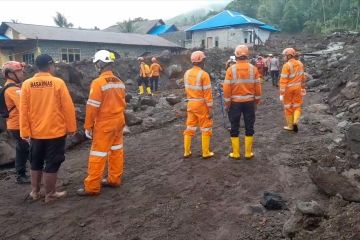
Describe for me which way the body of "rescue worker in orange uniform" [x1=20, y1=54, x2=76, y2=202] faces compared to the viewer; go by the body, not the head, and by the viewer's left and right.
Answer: facing away from the viewer and to the right of the viewer

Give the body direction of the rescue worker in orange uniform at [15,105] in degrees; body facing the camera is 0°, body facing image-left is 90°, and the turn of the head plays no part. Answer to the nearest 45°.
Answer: approximately 270°

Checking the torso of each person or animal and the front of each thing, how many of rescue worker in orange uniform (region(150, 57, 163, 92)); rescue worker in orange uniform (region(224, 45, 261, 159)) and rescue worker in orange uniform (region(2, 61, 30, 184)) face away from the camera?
2

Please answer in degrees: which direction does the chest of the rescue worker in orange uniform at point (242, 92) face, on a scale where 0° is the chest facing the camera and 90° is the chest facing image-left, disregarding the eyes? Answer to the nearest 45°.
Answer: approximately 180°

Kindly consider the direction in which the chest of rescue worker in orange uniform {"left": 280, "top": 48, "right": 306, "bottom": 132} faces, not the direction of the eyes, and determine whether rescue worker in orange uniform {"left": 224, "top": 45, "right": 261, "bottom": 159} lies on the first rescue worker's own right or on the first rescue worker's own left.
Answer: on the first rescue worker's own left

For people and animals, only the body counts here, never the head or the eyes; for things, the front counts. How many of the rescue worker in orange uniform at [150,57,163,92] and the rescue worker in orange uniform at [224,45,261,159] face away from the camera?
2

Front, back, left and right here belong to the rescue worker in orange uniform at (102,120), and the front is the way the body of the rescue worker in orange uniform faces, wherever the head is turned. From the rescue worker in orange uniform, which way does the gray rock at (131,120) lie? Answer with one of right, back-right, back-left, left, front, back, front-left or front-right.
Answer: front-right

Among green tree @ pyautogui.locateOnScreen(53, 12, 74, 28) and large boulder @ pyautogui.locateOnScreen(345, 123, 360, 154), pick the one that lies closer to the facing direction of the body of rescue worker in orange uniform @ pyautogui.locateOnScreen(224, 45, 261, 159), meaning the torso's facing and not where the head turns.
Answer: the green tree

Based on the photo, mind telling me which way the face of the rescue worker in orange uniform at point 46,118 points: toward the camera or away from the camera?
away from the camera

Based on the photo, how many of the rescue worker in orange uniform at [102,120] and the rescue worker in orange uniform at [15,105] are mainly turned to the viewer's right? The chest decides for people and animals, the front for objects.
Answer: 1
